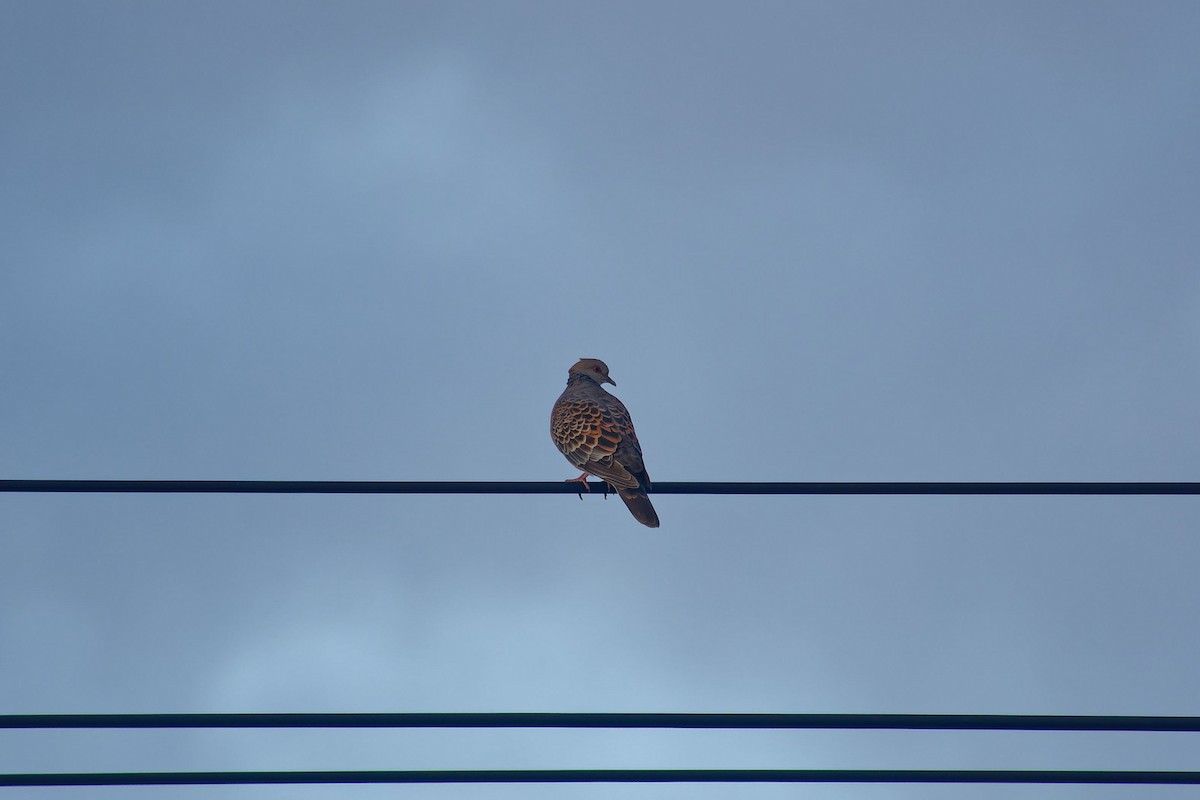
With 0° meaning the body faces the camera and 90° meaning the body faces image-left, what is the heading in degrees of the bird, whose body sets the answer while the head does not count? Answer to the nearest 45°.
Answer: approximately 135°
